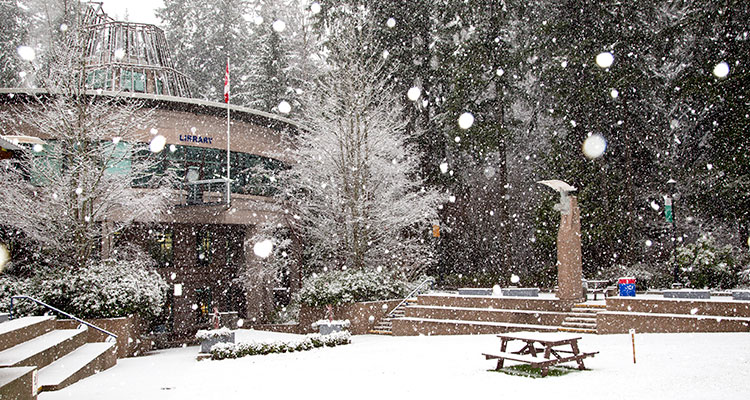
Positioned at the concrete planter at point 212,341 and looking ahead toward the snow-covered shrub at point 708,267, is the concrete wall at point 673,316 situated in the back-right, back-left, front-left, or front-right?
front-right

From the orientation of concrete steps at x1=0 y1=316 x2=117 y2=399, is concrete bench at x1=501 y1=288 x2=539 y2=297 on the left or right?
on its left

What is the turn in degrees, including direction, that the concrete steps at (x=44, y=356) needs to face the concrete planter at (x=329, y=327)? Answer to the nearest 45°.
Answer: approximately 90° to its left

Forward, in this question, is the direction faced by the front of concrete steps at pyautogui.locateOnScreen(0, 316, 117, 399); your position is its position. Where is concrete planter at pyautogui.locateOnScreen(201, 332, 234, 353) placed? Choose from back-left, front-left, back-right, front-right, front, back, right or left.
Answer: left

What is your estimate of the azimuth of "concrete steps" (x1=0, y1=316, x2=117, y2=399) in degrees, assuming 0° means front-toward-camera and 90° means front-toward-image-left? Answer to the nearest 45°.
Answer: approximately 315°

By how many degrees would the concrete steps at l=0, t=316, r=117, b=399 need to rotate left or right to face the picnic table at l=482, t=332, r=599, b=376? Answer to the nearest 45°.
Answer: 0° — it already faces it

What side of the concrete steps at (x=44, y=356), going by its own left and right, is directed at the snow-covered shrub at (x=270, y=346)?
front
